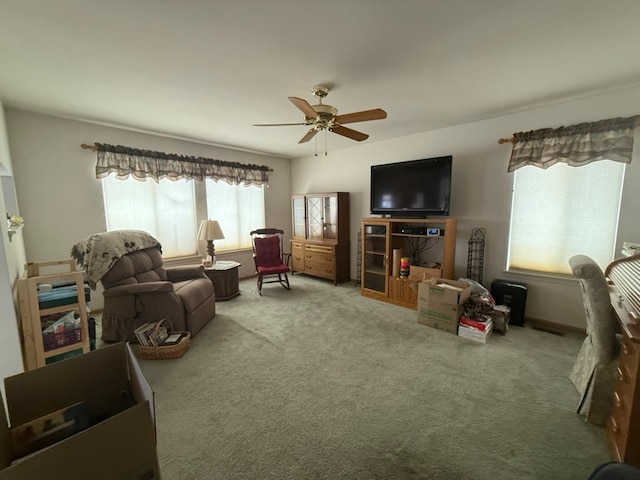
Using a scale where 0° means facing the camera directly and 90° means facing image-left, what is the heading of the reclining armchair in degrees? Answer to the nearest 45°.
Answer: approximately 315°

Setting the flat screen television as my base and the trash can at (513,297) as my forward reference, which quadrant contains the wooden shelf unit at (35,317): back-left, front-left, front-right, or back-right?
back-right

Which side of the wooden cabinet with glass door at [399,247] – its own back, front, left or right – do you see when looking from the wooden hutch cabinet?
right

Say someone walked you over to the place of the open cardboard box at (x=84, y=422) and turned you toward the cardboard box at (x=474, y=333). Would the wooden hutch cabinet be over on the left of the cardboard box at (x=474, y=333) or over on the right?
left

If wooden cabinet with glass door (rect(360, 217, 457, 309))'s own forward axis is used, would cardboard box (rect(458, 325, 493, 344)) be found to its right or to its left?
on its left

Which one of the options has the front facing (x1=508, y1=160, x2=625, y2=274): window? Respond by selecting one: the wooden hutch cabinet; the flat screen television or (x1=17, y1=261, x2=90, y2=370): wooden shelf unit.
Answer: the wooden shelf unit

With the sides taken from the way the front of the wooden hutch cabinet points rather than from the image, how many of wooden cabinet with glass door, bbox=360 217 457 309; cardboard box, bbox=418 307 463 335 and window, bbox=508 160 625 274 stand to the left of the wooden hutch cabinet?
3

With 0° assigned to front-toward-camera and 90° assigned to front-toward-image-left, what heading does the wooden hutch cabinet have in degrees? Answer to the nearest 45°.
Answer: approximately 45°

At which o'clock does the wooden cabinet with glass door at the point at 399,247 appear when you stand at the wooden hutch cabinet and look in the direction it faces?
The wooden cabinet with glass door is roughly at 9 o'clock from the wooden hutch cabinet.
